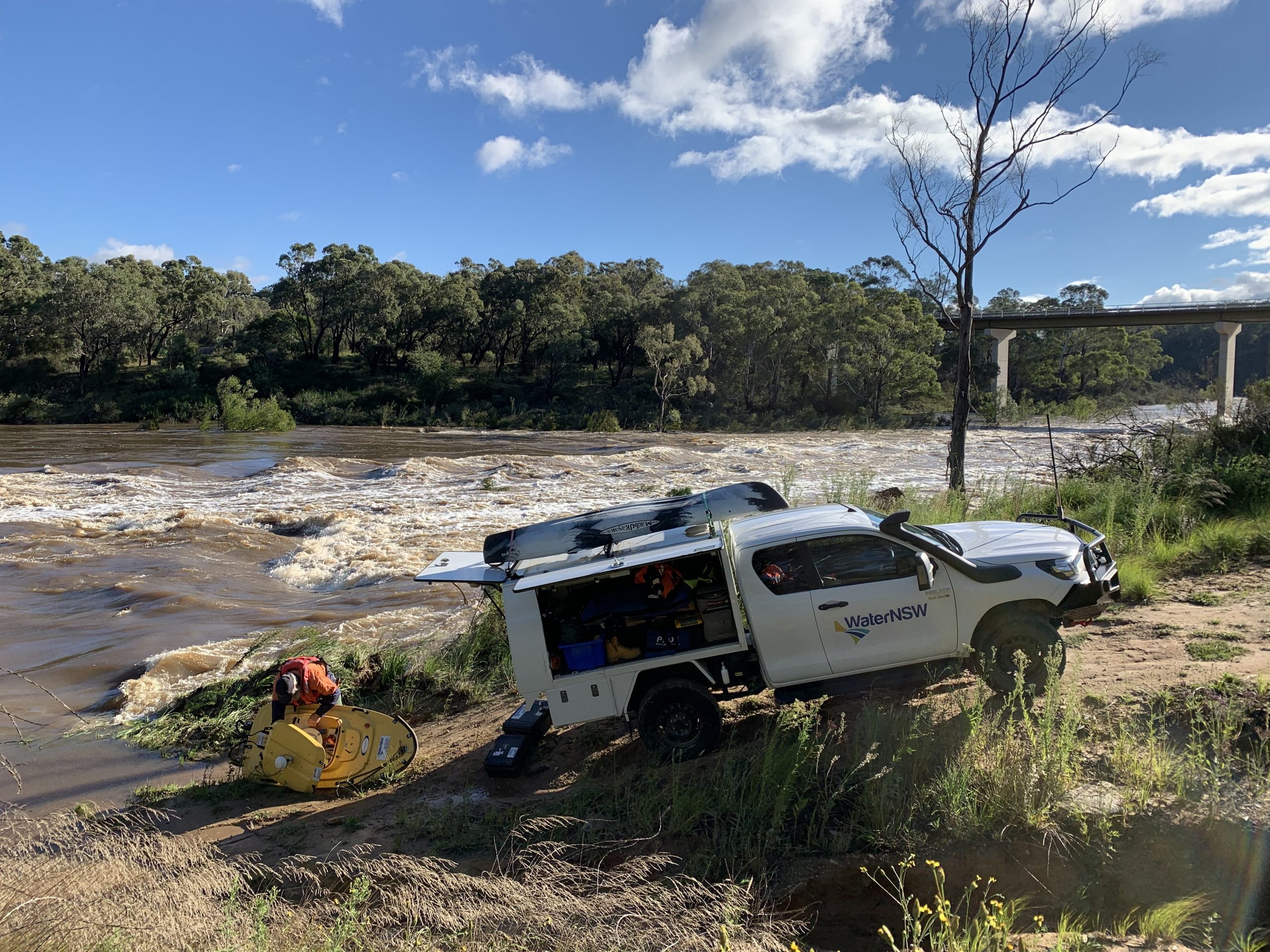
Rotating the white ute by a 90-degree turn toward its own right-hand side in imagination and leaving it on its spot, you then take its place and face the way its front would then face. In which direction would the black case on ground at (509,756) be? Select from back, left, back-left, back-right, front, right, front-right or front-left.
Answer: right

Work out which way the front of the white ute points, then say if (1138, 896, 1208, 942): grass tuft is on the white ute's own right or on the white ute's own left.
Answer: on the white ute's own right

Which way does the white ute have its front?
to the viewer's right

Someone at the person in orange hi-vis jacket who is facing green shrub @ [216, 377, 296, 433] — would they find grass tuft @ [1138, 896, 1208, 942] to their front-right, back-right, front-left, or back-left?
back-right

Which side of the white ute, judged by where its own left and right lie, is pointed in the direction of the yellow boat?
back

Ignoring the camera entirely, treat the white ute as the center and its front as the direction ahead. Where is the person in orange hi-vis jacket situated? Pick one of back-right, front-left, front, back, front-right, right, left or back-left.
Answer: back

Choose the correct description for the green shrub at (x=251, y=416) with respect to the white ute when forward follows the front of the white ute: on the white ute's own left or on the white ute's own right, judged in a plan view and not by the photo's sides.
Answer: on the white ute's own left

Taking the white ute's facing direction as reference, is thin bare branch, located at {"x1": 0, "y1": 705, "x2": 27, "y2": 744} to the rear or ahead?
to the rear

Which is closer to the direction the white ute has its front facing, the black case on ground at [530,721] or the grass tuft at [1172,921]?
the grass tuft
